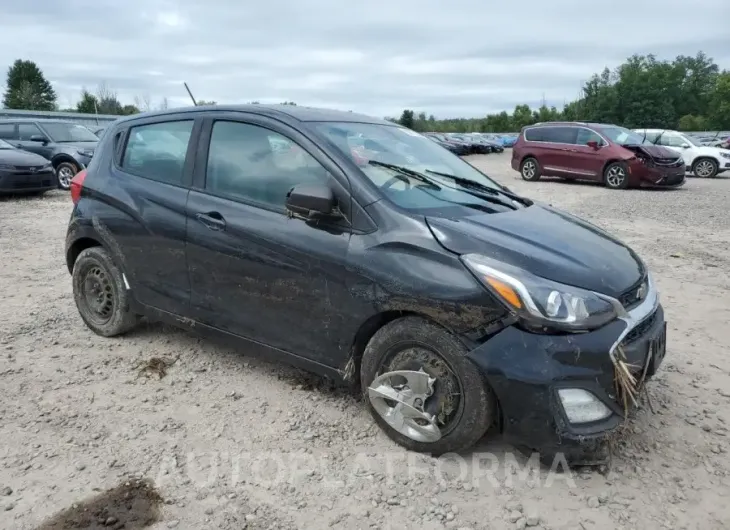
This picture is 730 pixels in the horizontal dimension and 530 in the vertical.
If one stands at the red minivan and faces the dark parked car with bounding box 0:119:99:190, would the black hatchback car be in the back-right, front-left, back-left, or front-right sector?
front-left

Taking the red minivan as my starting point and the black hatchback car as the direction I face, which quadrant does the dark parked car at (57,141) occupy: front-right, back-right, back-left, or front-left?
front-right

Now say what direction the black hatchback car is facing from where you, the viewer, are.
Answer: facing the viewer and to the right of the viewer

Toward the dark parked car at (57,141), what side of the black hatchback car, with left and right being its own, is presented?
back

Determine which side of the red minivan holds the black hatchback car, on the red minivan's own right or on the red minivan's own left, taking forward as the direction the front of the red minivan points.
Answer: on the red minivan's own right

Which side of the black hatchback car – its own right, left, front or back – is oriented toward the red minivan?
left

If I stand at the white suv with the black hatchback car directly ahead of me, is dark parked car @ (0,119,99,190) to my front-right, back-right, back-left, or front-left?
front-right

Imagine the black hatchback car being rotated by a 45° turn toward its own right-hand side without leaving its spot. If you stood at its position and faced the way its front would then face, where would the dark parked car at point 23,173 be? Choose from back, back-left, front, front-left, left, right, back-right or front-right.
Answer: back-right

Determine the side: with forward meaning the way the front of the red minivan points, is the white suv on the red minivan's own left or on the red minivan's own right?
on the red minivan's own left

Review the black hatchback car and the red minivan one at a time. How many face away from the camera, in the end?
0

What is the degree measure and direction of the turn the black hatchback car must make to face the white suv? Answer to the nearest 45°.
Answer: approximately 90° to its left
